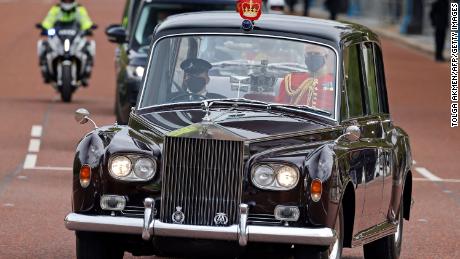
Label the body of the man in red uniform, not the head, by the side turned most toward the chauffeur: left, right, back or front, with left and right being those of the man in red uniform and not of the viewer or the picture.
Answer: right

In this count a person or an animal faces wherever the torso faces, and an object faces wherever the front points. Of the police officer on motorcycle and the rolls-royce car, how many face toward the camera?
2

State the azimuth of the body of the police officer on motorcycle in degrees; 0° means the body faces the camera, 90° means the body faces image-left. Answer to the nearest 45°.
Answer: approximately 0°

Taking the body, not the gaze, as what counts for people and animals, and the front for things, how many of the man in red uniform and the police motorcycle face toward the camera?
2

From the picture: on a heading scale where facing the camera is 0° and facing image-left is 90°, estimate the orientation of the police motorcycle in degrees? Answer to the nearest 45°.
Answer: approximately 0°

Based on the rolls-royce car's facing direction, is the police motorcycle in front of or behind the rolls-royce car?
behind

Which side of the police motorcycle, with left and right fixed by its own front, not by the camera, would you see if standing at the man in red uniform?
front
